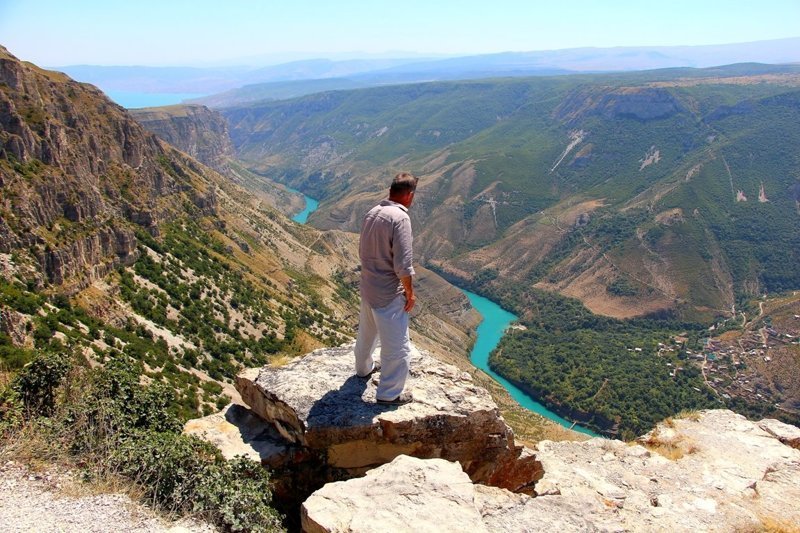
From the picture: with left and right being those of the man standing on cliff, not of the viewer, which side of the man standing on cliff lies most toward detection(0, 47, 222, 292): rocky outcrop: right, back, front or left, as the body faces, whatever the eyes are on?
left

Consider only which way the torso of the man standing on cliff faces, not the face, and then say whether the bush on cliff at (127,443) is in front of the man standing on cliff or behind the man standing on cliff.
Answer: behind

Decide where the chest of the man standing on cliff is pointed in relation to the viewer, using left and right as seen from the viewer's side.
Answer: facing away from the viewer and to the right of the viewer

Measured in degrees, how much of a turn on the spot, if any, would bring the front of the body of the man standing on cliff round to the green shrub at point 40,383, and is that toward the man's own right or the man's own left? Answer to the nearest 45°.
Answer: approximately 135° to the man's own left

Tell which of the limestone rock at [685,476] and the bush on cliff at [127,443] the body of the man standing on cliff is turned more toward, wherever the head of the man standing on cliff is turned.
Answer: the limestone rock

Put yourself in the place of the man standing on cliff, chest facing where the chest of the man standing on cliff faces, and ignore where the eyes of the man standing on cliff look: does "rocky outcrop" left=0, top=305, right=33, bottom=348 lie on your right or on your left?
on your left

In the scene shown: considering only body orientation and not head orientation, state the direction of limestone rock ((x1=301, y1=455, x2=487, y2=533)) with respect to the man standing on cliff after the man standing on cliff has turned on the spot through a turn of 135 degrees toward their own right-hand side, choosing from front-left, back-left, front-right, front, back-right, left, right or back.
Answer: front

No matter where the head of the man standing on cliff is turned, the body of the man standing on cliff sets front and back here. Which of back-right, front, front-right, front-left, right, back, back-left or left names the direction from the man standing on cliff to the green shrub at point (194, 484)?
back
